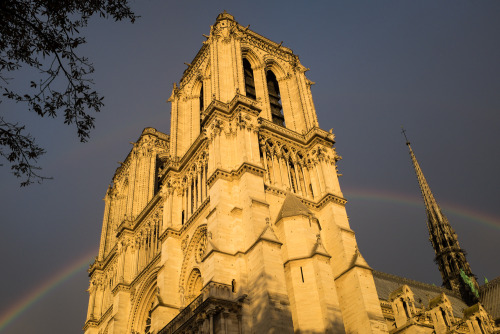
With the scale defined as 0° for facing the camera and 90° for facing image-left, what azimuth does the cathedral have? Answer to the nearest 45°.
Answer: approximately 45°
